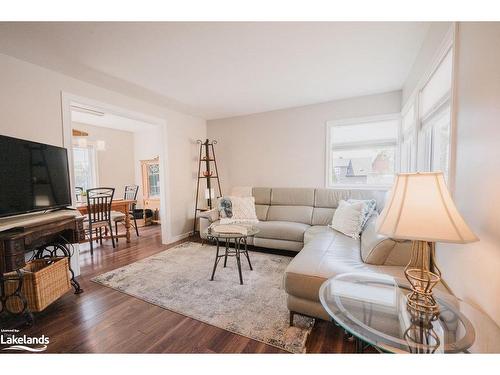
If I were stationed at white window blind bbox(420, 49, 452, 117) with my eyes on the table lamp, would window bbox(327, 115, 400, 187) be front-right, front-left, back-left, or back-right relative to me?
back-right

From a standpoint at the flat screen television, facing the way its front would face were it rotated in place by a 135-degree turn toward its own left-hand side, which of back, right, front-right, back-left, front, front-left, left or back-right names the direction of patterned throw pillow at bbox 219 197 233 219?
right

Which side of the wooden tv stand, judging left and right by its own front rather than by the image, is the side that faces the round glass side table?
front

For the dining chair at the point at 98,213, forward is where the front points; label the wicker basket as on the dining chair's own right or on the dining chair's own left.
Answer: on the dining chair's own left

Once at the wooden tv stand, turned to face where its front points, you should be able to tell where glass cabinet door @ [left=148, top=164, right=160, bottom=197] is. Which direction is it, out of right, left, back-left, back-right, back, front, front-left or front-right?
left

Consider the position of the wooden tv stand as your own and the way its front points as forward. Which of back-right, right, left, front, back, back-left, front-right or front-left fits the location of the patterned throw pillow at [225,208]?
front-left

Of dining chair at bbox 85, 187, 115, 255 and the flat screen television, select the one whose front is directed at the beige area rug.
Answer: the flat screen television

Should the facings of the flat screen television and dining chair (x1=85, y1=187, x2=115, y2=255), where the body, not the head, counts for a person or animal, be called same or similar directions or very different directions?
very different directions

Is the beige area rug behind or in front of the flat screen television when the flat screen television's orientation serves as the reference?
in front

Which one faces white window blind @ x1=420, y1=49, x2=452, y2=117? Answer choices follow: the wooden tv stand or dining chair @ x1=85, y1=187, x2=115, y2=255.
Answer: the wooden tv stand

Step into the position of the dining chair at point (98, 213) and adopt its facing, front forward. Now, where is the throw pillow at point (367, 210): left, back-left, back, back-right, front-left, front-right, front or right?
back

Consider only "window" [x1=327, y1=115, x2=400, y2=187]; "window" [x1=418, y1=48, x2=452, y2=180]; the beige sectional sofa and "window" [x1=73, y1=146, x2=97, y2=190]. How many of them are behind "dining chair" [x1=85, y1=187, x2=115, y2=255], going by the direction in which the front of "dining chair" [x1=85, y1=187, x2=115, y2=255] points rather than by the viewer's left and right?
3

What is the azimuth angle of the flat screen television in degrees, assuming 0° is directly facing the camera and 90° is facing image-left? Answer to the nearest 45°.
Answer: approximately 315°

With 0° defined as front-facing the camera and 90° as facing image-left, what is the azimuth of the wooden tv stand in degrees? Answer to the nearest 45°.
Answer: approximately 315°
